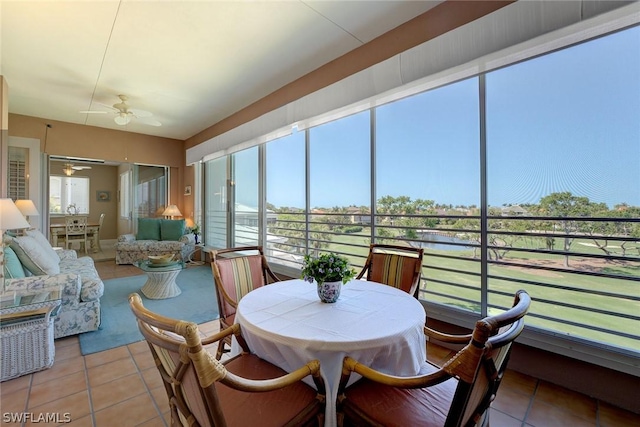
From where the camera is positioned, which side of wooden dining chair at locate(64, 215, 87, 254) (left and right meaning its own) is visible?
back

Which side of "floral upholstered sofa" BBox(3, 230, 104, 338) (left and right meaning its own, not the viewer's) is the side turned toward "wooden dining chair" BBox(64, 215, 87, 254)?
left

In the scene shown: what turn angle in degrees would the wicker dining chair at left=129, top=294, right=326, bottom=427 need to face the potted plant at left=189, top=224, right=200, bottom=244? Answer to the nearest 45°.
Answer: approximately 45° to its left

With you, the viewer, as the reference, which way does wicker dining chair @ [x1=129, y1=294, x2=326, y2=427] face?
facing away from the viewer and to the right of the viewer

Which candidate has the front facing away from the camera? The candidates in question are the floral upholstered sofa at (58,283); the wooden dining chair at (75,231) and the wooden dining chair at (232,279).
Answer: the wooden dining chair at (75,231)

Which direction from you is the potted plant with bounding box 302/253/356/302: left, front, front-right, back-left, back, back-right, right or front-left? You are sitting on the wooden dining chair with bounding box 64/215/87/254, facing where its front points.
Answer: back

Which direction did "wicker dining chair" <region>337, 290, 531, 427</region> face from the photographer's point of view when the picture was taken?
facing away from the viewer and to the left of the viewer

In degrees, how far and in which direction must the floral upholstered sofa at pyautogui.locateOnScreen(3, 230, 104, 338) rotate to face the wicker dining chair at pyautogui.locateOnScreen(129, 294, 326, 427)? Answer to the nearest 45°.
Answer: approximately 90° to its right

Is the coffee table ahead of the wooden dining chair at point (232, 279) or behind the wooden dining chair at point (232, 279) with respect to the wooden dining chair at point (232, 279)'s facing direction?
behind

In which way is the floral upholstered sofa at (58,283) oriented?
to the viewer's right
